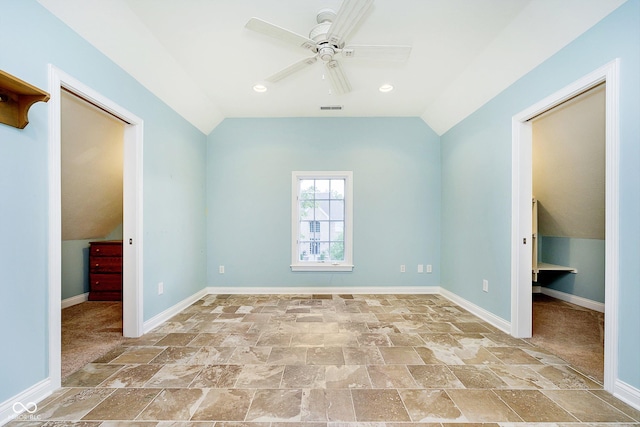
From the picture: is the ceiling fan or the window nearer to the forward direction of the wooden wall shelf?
the ceiling fan

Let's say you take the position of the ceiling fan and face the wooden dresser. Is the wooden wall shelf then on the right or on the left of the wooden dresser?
left

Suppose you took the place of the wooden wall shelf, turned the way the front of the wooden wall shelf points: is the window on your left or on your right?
on your left

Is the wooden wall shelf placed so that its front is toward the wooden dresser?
no

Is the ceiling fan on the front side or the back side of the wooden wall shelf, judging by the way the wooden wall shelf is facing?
on the front side

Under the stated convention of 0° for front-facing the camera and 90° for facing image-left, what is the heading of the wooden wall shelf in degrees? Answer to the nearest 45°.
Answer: approximately 315°

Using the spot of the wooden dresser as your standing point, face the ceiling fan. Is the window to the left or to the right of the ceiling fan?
left

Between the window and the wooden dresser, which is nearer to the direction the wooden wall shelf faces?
the window
